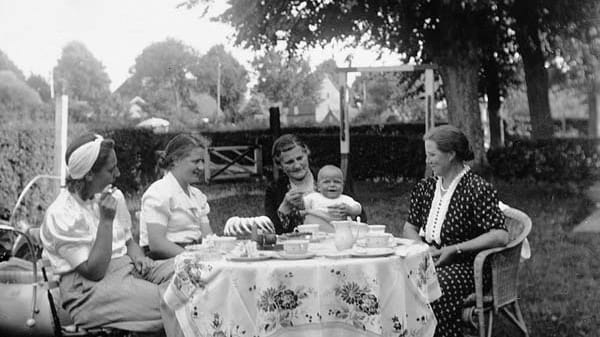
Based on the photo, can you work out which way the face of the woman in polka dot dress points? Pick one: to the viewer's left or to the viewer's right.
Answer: to the viewer's left

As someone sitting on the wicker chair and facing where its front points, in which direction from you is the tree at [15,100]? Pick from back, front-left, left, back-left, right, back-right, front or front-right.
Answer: right

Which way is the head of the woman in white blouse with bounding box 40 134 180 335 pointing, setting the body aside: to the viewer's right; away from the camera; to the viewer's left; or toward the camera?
to the viewer's right

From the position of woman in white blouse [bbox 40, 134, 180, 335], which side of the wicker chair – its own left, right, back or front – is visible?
front

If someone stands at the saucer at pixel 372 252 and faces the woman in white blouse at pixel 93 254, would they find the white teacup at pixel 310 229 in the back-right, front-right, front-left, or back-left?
front-right

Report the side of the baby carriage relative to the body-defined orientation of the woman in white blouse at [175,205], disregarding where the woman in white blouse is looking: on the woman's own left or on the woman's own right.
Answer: on the woman's own right

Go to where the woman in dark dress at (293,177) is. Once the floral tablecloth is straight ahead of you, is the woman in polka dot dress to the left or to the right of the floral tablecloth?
left

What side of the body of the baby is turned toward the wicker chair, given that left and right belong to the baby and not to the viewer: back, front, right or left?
left

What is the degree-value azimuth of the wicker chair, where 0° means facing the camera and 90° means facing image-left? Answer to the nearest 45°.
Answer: approximately 45°

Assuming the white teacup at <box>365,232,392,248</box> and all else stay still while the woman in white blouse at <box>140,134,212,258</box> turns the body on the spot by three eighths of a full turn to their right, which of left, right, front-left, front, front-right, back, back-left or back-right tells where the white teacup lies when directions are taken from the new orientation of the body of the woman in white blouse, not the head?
back-left

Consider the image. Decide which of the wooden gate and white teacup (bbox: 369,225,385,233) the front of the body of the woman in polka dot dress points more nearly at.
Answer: the white teacup

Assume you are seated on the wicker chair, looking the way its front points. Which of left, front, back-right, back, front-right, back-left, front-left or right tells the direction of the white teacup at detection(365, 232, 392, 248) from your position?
front

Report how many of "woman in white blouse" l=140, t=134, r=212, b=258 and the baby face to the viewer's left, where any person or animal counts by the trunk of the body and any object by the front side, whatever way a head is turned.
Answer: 0

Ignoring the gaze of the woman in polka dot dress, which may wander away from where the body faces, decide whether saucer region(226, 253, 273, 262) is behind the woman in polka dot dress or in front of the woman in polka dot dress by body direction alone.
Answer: in front

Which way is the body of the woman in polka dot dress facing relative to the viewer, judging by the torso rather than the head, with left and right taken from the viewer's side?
facing the viewer and to the left of the viewer

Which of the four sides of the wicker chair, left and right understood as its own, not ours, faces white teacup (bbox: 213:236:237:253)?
front

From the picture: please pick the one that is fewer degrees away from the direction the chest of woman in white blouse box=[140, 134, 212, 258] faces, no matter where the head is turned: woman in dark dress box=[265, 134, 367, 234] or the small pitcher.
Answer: the small pitcher

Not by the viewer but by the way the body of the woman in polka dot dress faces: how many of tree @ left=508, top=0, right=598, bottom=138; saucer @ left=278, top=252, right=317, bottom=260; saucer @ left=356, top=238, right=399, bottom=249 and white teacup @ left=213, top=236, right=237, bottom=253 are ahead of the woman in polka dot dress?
3

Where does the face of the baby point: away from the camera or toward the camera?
toward the camera

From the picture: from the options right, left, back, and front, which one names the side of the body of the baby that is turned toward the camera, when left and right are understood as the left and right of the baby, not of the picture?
front
